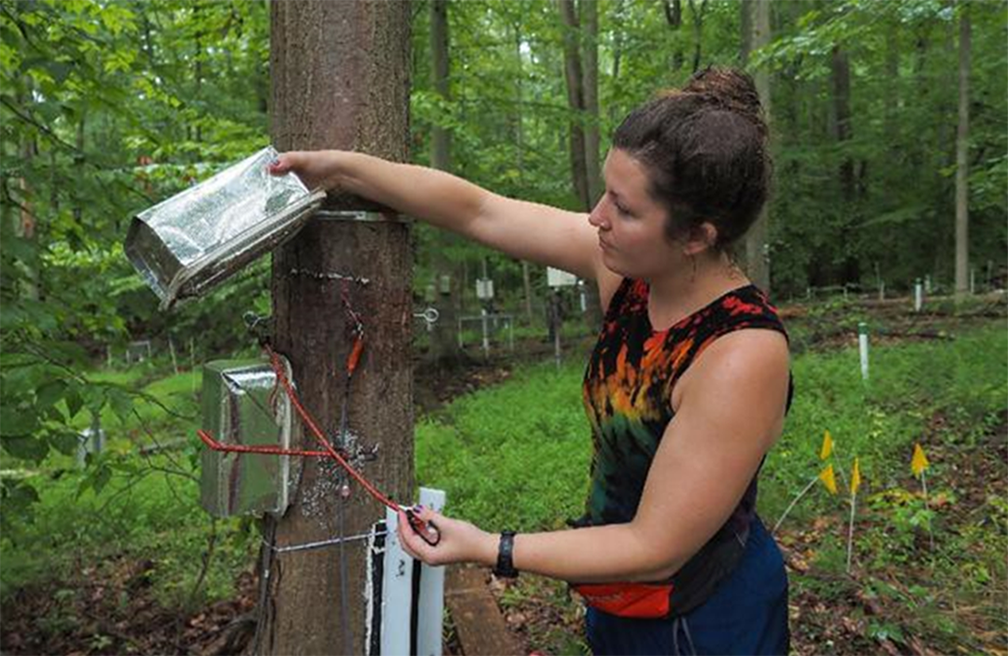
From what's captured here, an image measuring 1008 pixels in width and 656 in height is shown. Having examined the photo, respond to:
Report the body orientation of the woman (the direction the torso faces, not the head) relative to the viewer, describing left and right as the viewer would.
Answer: facing the viewer and to the left of the viewer

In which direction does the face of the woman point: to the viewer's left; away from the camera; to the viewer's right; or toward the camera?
to the viewer's left

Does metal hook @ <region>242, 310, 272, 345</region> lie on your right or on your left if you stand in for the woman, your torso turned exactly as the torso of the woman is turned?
on your right

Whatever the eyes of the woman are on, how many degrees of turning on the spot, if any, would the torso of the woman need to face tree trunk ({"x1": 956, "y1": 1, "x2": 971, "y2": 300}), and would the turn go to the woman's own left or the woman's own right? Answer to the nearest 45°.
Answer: approximately 180°

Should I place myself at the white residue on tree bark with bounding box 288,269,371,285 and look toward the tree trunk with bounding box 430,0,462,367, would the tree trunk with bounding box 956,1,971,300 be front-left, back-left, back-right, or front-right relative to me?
front-right
